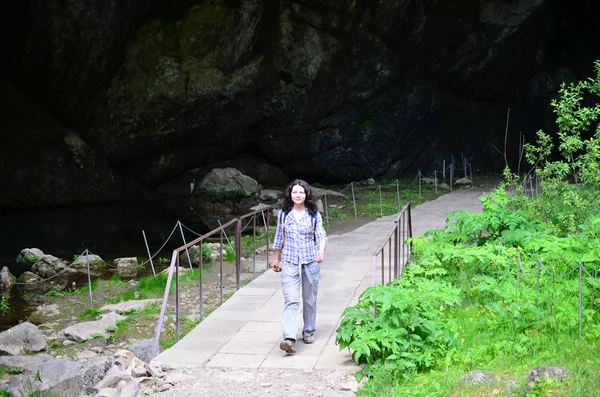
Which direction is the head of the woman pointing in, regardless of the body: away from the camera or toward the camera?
toward the camera

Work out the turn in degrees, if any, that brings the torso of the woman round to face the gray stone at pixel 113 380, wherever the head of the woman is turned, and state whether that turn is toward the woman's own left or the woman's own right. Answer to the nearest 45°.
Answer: approximately 45° to the woman's own right

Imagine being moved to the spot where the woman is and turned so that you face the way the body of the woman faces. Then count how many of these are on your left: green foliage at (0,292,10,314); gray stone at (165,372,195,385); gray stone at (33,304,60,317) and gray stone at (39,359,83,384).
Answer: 0

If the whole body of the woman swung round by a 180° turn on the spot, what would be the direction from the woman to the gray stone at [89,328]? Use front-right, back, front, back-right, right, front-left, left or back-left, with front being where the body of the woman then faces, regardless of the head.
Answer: front-left

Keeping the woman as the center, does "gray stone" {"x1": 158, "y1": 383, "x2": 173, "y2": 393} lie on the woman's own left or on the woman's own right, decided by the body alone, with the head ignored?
on the woman's own right

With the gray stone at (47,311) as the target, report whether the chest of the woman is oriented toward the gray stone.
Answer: no

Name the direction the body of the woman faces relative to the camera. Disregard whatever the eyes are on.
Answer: toward the camera

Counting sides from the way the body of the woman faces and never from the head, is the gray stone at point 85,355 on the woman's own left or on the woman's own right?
on the woman's own right

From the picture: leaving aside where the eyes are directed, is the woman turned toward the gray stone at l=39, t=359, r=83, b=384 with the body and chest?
no

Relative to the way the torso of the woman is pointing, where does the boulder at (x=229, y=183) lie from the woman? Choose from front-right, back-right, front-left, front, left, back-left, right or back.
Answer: back

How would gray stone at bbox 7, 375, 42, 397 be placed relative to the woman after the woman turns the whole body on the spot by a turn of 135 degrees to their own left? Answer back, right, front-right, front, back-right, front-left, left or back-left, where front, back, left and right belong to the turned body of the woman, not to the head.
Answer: back-left

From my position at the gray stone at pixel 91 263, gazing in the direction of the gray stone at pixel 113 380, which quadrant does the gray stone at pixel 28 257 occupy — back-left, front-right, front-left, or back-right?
back-right

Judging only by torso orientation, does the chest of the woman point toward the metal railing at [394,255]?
no

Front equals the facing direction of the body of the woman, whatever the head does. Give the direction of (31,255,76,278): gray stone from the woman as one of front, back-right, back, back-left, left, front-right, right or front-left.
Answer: back-right

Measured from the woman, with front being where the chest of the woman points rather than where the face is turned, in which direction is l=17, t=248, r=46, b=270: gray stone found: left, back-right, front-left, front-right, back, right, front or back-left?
back-right

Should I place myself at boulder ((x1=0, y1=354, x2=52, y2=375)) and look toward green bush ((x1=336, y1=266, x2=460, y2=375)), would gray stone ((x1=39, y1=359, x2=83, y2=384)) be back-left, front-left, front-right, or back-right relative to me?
front-right

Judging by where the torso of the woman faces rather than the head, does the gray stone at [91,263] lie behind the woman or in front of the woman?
behind

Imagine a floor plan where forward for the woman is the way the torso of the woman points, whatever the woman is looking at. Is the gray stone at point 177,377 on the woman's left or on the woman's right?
on the woman's right

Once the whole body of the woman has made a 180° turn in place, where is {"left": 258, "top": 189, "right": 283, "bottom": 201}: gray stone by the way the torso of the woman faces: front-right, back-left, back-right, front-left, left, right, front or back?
front

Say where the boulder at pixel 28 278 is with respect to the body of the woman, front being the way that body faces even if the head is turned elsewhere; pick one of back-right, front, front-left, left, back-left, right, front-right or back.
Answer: back-right

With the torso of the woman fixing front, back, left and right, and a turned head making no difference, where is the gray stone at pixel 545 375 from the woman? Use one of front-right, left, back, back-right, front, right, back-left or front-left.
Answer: front-left
